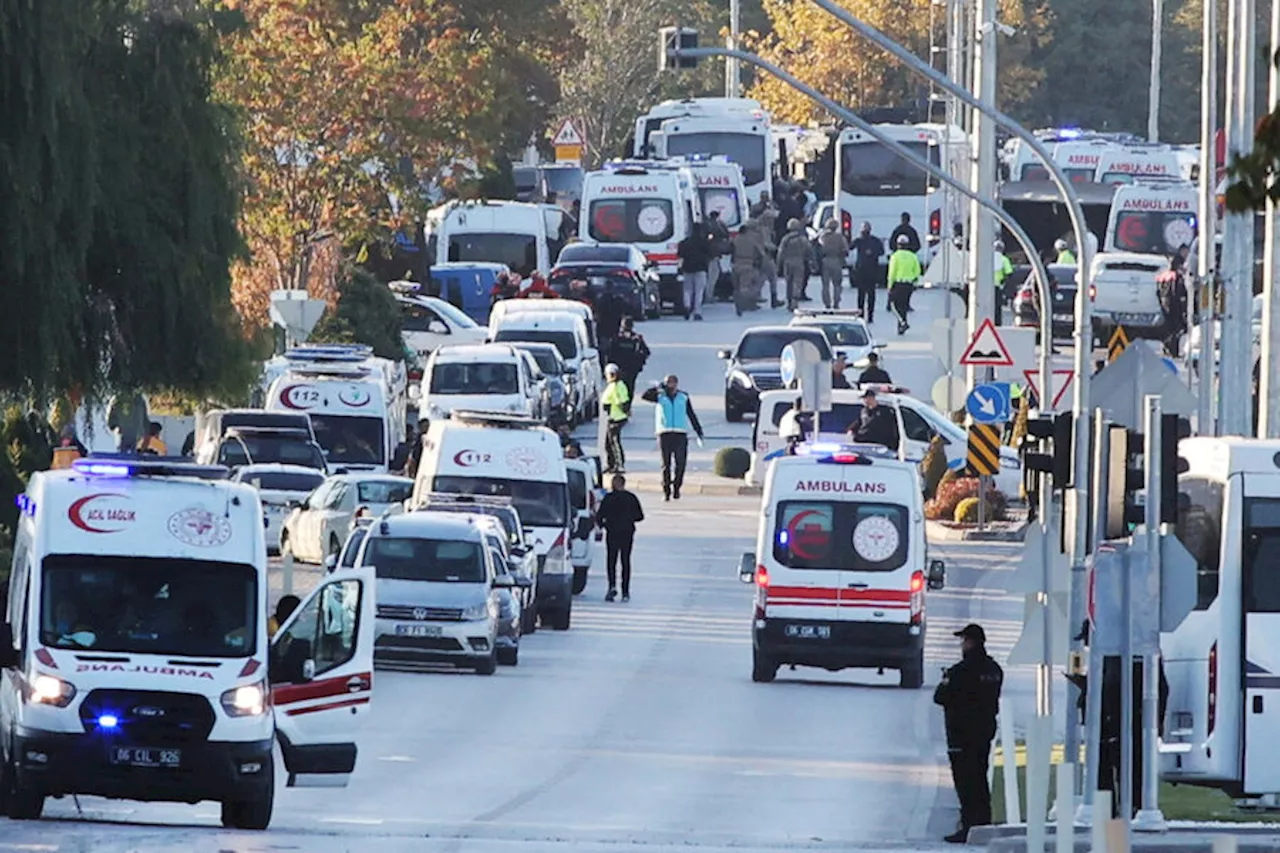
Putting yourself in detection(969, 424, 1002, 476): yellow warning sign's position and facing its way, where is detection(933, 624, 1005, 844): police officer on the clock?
The police officer is roughly at 12 o'clock from the yellow warning sign.

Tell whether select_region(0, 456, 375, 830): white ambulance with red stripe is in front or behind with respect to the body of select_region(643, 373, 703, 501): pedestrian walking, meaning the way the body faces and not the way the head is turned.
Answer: in front

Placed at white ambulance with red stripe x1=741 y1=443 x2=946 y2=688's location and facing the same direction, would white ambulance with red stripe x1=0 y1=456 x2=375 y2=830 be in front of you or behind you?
behind

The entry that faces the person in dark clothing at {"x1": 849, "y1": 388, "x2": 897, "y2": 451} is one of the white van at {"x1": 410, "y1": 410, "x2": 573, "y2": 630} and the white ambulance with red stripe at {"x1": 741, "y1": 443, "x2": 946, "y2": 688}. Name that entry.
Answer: the white ambulance with red stripe

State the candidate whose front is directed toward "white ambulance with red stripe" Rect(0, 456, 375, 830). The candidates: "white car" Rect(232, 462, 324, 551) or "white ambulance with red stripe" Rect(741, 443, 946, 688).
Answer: the white car

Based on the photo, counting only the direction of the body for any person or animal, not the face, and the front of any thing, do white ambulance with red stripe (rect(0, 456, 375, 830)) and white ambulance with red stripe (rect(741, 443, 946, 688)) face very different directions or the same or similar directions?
very different directions

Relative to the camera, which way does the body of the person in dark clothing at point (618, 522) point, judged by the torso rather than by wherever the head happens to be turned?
away from the camera

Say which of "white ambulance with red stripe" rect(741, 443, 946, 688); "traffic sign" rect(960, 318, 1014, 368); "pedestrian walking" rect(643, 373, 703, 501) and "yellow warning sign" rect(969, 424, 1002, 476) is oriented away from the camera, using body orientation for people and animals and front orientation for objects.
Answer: the white ambulance with red stripe
